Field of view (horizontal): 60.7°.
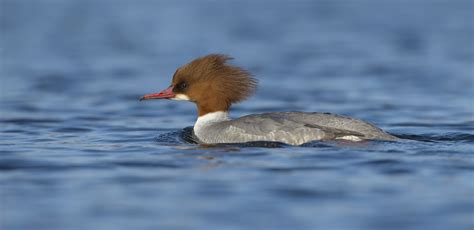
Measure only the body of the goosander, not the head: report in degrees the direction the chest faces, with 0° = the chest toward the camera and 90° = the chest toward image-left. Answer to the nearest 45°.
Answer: approximately 90°
